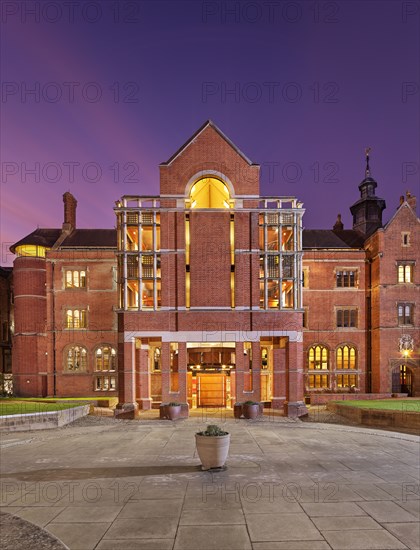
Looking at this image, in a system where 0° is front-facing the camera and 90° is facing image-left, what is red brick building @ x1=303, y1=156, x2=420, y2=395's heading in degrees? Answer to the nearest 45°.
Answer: approximately 0°

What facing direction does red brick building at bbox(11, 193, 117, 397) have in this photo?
toward the camera

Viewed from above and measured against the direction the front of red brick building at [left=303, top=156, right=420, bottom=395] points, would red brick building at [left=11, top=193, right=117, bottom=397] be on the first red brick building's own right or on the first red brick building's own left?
on the first red brick building's own right

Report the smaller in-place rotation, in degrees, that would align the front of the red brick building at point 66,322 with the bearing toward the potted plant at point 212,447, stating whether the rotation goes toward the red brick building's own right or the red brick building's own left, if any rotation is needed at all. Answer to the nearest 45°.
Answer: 0° — it already faces it

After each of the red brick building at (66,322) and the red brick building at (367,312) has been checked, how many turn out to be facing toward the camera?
2

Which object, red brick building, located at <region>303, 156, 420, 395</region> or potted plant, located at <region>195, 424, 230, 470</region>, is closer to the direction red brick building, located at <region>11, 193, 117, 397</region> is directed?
the potted plant
